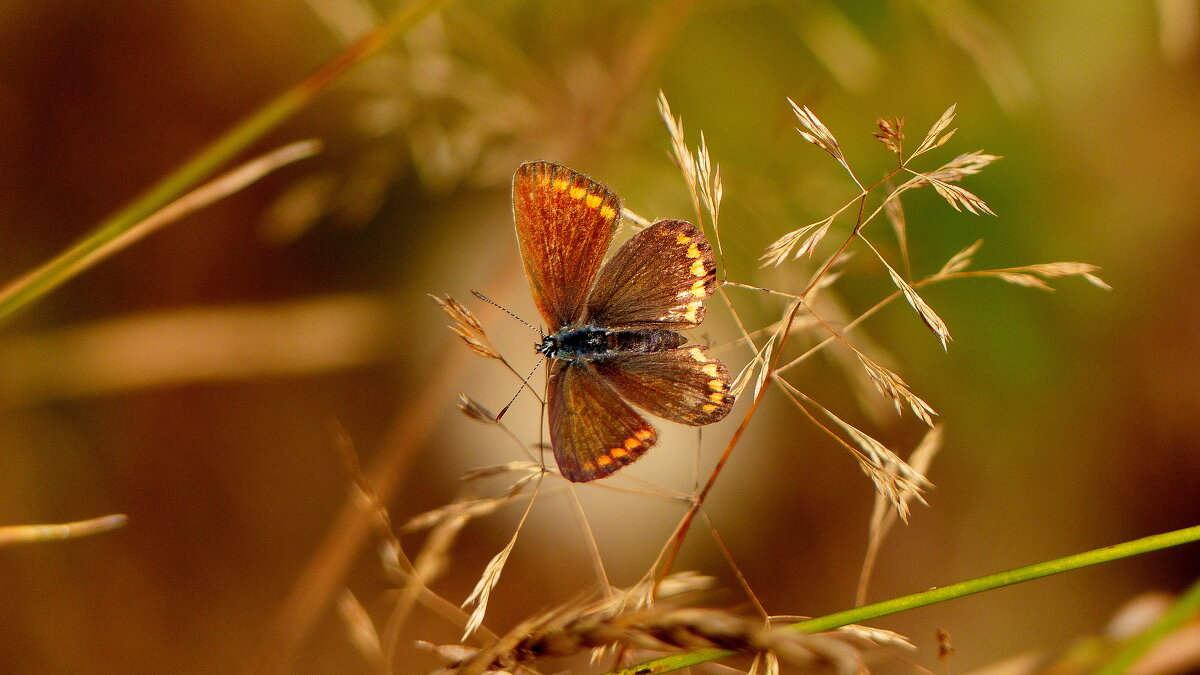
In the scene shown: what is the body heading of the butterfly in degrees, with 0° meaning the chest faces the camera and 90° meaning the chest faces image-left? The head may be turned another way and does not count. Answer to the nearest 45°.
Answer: approximately 90°
